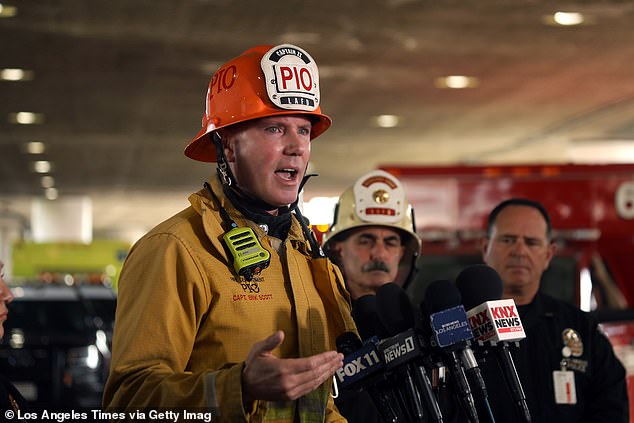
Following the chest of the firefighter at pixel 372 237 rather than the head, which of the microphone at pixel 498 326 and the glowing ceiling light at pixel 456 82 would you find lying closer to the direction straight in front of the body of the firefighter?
the microphone

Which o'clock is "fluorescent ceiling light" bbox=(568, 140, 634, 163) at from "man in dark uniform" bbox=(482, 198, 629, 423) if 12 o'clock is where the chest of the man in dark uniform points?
The fluorescent ceiling light is roughly at 6 o'clock from the man in dark uniform.

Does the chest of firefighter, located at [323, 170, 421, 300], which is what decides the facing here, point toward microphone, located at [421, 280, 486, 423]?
yes

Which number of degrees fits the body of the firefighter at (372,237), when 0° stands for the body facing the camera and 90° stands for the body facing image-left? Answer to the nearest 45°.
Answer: approximately 0°

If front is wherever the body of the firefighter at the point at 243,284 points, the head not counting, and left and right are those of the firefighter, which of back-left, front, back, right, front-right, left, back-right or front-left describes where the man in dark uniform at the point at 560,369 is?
left

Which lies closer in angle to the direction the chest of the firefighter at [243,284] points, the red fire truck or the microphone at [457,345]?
the microphone

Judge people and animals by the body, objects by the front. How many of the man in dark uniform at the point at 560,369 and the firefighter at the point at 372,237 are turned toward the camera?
2

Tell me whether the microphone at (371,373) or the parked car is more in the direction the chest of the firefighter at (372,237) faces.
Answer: the microphone

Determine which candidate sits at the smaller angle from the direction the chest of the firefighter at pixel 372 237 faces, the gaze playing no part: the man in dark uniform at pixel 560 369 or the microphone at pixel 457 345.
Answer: the microphone

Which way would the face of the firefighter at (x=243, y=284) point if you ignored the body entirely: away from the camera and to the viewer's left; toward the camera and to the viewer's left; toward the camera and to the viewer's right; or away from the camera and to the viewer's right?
toward the camera and to the viewer's right
